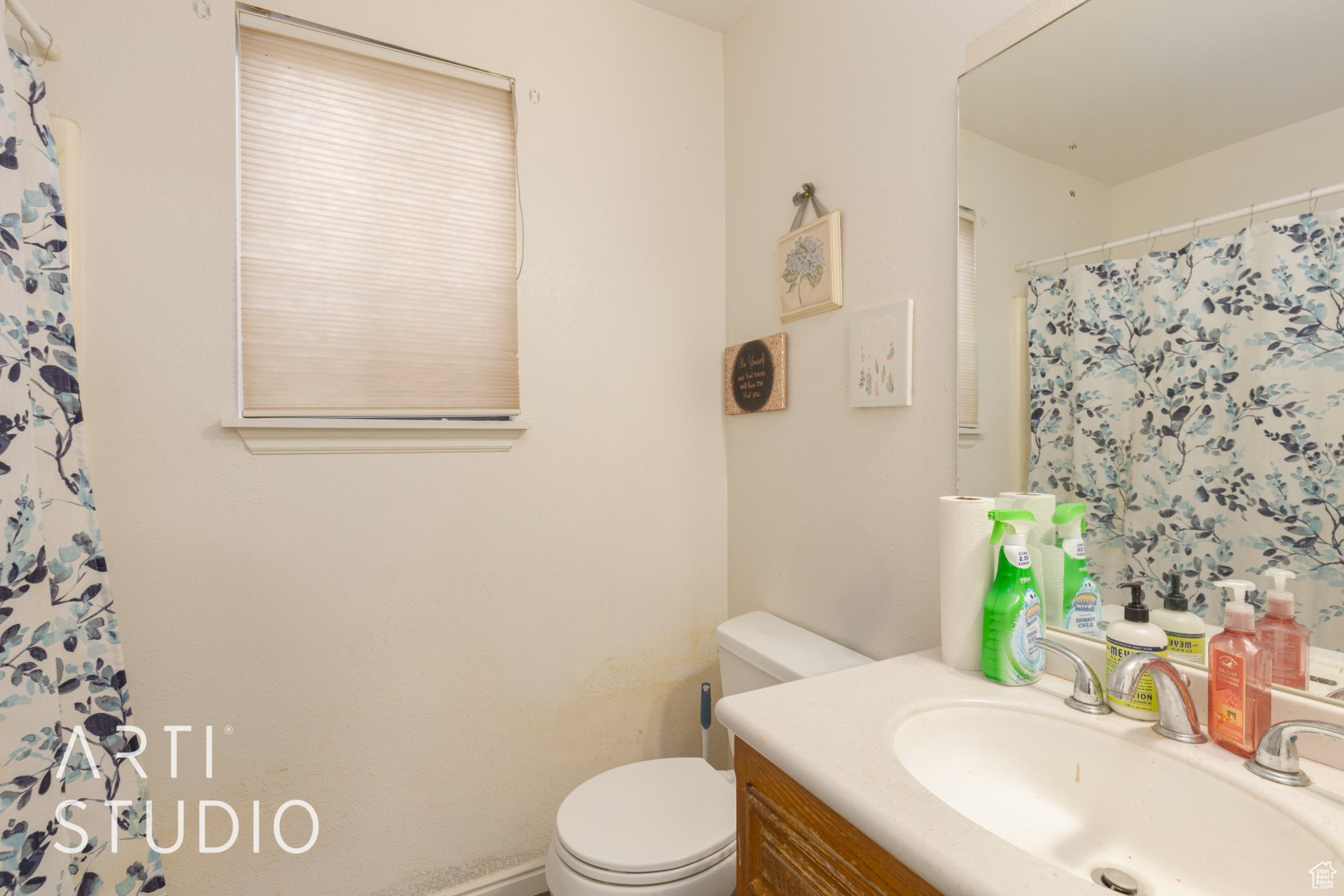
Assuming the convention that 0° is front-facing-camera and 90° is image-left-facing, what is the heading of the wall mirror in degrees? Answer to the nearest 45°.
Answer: approximately 45°

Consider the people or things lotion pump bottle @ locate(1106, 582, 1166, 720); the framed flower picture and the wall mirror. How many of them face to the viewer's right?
0

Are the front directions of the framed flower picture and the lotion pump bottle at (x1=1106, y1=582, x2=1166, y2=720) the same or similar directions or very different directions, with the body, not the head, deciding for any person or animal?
same or similar directions

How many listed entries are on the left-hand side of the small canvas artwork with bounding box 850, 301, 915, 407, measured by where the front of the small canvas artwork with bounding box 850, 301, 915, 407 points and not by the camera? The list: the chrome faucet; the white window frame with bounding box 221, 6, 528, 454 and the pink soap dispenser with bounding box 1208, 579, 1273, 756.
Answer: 2

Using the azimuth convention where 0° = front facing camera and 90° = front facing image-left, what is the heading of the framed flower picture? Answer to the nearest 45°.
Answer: approximately 45°

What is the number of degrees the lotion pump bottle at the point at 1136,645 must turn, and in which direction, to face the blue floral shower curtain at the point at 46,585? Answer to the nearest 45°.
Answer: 0° — it already faces it

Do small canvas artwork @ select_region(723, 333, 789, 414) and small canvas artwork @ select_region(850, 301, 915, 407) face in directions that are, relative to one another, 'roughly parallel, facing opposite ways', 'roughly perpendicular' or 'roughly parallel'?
roughly parallel

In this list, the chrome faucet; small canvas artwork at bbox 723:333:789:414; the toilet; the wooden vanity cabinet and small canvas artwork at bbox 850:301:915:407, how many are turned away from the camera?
0

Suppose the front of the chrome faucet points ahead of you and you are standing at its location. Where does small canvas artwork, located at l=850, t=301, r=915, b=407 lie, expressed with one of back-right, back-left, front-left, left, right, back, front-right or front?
right

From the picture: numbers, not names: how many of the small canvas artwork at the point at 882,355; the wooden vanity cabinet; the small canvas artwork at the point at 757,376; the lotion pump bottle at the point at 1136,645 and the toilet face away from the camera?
0

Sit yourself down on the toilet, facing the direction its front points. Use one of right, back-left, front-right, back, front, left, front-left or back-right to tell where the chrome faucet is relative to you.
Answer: left

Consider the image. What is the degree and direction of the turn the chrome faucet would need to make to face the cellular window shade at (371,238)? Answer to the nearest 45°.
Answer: approximately 45° to its right

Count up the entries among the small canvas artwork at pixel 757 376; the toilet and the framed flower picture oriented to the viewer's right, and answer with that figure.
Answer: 0

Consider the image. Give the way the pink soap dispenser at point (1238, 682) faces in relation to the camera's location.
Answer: facing the viewer and to the left of the viewer
